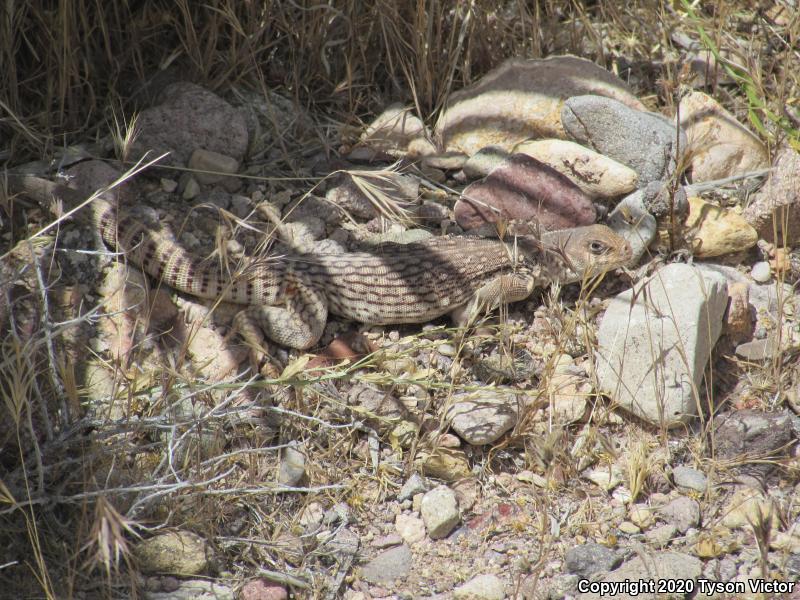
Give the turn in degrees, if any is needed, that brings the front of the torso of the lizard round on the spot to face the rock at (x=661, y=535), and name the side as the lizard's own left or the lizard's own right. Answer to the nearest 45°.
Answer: approximately 45° to the lizard's own right

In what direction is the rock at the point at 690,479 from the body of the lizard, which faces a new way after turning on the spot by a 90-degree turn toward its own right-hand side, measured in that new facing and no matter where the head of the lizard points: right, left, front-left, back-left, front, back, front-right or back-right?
front-left

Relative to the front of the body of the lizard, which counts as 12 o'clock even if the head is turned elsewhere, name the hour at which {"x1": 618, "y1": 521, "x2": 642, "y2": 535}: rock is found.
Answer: The rock is roughly at 2 o'clock from the lizard.

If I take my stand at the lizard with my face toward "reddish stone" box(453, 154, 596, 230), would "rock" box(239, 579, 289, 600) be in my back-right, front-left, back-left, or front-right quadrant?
back-right

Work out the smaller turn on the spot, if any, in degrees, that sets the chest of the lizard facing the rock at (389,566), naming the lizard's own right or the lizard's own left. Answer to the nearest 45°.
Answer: approximately 90° to the lizard's own right

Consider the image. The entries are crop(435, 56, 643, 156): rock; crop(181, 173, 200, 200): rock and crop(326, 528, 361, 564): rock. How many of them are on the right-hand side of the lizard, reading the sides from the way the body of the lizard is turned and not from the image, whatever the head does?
1

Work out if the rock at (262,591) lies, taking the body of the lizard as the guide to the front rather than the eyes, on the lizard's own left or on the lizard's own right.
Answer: on the lizard's own right

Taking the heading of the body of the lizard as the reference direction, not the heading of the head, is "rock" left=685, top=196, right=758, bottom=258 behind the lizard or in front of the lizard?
in front

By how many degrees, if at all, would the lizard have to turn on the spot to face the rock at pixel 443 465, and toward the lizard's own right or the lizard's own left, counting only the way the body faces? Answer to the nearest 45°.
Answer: approximately 90° to the lizard's own right

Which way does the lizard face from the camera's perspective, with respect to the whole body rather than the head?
to the viewer's right

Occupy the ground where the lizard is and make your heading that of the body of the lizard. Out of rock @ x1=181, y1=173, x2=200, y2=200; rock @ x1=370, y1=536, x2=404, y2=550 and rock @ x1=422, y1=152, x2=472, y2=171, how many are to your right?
1

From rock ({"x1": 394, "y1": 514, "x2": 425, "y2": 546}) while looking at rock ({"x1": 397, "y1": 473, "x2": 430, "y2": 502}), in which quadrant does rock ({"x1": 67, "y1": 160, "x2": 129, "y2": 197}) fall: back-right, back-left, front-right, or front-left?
front-left

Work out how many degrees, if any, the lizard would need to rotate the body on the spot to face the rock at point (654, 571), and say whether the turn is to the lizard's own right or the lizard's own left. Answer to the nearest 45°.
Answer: approximately 45° to the lizard's own right
